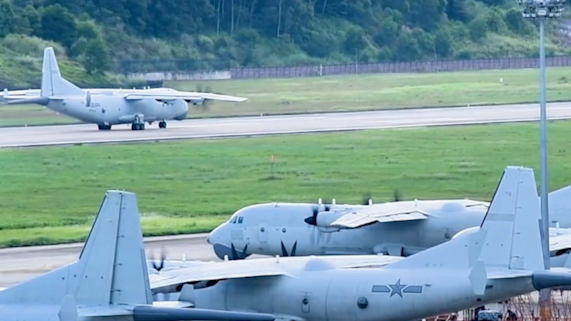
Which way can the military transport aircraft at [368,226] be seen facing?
to the viewer's left

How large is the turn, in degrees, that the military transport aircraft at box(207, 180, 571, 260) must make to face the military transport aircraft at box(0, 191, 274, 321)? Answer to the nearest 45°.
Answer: approximately 90° to its left

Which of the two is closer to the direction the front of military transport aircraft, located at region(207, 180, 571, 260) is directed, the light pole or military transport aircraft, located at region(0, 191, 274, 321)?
the military transport aircraft

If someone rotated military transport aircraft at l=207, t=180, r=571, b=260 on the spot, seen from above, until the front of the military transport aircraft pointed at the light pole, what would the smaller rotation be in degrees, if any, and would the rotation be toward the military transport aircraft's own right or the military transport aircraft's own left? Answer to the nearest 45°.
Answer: approximately 135° to the military transport aircraft's own left
